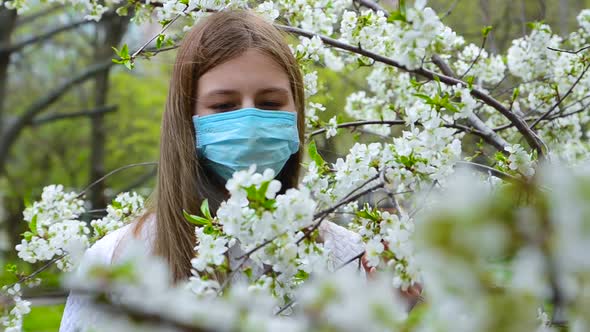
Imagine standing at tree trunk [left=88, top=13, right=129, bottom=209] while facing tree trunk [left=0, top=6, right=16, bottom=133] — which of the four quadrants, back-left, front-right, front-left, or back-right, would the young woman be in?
back-left

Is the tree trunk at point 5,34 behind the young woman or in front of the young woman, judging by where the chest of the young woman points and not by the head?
behind

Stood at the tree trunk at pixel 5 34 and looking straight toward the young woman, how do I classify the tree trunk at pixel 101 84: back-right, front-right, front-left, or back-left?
front-left

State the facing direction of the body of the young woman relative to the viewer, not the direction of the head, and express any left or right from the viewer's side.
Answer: facing the viewer

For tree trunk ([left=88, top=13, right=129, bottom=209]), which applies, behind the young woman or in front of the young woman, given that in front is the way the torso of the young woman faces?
behind

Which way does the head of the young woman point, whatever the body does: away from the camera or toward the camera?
toward the camera
